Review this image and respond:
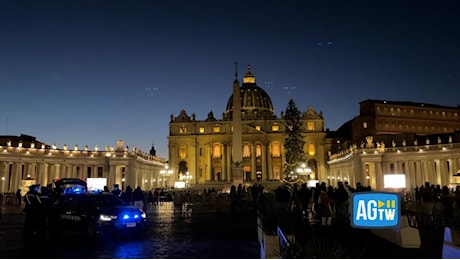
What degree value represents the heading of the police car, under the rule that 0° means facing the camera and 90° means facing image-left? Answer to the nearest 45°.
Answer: approximately 315°

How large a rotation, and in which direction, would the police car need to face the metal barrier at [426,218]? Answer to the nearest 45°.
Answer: approximately 45° to its left

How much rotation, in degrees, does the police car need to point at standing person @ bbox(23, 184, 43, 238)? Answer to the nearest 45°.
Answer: approximately 180°

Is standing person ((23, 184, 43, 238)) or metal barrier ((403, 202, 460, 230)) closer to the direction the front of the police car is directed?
the metal barrier
